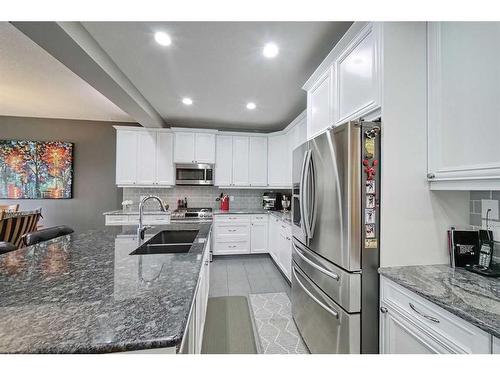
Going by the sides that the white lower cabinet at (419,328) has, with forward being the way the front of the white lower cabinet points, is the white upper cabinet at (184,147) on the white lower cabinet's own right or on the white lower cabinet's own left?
on the white lower cabinet's own right

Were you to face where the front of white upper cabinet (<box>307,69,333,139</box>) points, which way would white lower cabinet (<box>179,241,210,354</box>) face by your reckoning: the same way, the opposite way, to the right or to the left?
the opposite way

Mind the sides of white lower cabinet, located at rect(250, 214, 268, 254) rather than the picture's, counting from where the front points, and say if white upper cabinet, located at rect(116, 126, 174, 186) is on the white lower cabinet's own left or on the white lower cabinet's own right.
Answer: on the white lower cabinet's own right

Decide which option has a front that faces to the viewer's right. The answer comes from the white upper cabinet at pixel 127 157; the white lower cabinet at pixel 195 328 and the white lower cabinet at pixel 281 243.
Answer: the white lower cabinet at pixel 195 328

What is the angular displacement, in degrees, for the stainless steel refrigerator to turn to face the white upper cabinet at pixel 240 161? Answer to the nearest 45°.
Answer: approximately 90° to its right

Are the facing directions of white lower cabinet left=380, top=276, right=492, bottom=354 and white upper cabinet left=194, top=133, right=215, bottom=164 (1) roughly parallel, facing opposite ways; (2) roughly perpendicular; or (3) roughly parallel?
roughly perpendicular

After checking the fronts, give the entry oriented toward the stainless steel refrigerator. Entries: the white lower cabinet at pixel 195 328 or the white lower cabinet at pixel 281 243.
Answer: the white lower cabinet at pixel 195 328

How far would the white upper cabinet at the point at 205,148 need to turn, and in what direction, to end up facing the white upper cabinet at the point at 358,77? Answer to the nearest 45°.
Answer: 0° — it already faces it
